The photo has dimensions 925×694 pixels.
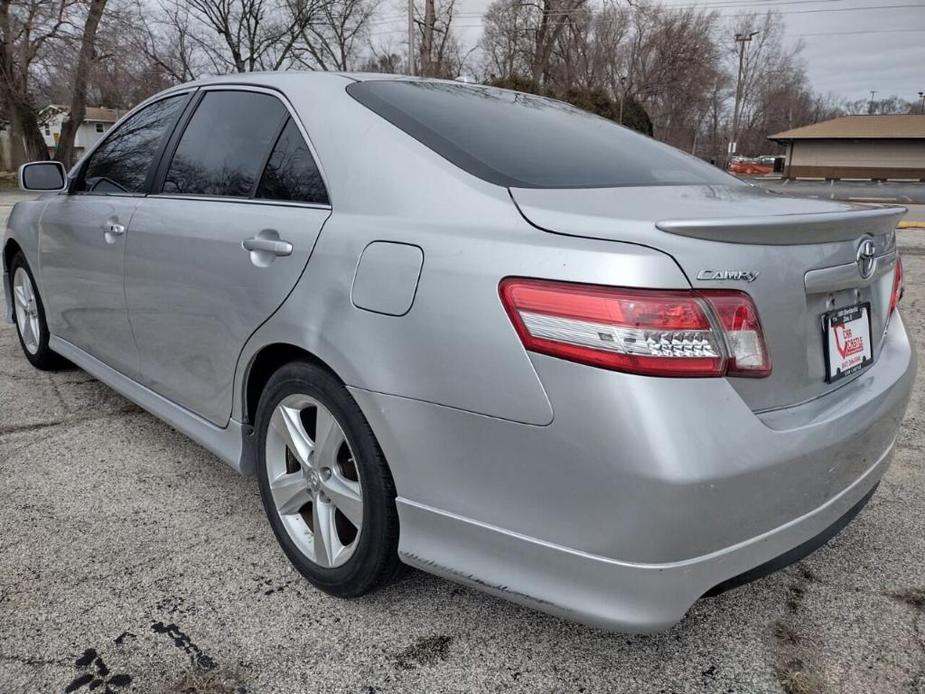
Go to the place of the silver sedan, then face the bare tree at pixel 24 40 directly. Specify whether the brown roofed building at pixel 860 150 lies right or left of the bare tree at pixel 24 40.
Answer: right

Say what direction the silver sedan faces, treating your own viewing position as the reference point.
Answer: facing away from the viewer and to the left of the viewer

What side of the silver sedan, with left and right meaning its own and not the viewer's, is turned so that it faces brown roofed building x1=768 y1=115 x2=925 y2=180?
right
